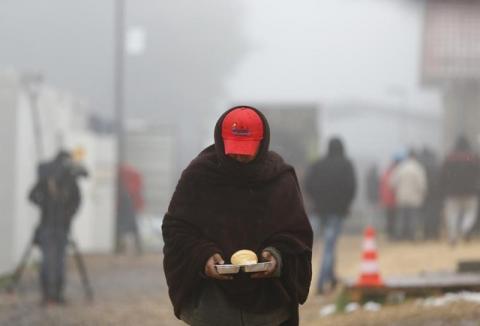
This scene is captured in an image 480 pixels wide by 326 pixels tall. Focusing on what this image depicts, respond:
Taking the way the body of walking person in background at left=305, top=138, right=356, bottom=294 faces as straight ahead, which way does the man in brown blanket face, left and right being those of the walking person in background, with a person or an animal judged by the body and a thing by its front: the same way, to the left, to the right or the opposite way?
the opposite way

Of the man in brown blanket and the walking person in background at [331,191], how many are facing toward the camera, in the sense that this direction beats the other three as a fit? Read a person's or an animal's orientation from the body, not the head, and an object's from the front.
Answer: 1

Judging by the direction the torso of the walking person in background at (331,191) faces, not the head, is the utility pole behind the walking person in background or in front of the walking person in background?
in front

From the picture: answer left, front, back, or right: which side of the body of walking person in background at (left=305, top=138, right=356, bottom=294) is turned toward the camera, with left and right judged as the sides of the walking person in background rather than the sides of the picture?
back

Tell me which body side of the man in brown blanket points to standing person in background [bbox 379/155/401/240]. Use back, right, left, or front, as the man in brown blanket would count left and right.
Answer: back

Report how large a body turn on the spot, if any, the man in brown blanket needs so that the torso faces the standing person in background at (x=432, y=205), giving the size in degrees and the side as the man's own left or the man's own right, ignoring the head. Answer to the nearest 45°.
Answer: approximately 180°
